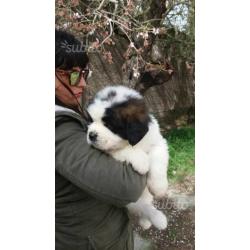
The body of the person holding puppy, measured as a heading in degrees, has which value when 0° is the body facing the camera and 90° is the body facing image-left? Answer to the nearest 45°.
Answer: approximately 270°
